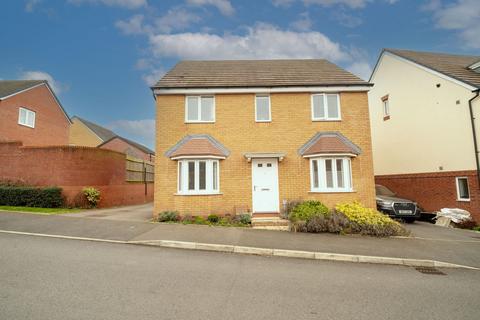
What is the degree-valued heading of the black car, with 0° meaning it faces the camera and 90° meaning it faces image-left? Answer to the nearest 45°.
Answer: approximately 315°

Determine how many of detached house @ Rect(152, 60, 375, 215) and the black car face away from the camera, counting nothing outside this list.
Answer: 0

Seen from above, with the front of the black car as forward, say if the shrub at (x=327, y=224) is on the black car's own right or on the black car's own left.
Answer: on the black car's own right

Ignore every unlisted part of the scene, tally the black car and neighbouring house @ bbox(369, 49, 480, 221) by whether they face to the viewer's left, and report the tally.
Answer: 0

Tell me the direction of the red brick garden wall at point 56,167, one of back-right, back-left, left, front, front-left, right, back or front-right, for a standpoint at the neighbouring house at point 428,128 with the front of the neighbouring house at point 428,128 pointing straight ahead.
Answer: right

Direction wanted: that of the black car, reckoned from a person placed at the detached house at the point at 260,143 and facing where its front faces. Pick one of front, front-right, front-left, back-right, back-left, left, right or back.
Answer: left

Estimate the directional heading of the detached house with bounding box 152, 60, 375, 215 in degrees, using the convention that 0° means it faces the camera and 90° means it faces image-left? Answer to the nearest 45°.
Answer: approximately 0°

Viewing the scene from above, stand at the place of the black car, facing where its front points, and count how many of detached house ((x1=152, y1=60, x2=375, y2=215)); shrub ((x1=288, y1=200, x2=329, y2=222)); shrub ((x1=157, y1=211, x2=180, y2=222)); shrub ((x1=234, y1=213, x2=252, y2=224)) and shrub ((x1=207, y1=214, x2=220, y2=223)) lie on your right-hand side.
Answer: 5

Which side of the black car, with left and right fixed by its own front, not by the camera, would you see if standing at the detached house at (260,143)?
right

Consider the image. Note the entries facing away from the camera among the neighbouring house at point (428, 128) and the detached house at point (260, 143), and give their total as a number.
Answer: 0

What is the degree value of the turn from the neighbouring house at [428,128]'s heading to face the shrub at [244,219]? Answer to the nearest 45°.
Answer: approximately 90° to its right

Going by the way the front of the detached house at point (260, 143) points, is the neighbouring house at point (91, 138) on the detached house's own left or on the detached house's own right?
on the detached house's own right
